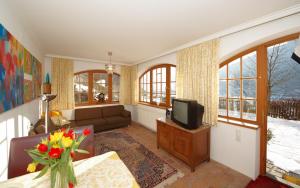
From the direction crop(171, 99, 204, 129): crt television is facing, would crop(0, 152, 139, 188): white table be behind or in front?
in front

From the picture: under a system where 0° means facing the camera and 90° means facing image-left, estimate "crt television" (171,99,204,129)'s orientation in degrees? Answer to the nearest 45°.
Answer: approximately 45°

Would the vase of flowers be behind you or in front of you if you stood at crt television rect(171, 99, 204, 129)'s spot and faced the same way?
in front

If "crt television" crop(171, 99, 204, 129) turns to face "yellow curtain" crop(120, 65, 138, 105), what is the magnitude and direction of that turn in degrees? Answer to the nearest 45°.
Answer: approximately 90° to its right

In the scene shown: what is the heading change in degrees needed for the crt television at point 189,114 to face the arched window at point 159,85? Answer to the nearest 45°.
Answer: approximately 90° to its right

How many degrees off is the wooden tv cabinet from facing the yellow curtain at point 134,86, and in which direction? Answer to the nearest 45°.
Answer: approximately 90° to its right

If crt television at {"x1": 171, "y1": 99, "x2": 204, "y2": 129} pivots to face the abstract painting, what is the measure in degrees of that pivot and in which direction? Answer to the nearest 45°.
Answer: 0° — it already faces it

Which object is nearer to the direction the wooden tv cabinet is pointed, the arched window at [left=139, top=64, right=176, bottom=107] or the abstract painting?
the abstract painting

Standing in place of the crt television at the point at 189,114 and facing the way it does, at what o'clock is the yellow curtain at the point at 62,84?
The yellow curtain is roughly at 2 o'clock from the crt television.

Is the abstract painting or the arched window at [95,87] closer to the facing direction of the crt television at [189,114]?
the abstract painting

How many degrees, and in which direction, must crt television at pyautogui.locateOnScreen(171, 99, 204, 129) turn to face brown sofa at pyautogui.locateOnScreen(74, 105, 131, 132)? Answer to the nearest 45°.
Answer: approximately 90° to its right

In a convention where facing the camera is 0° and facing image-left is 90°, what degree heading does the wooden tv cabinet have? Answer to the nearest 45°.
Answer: approximately 45°
